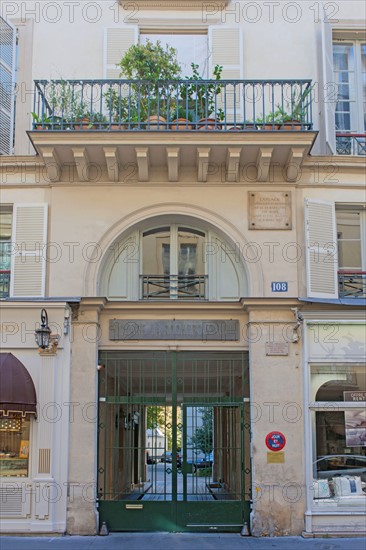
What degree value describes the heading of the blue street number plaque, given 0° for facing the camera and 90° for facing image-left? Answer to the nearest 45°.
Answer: approximately 0°

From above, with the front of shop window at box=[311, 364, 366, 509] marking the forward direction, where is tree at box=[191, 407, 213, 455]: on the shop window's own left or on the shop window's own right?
on the shop window's own right

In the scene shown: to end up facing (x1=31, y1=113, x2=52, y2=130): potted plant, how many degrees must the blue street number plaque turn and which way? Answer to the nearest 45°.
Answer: approximately 90° to its right

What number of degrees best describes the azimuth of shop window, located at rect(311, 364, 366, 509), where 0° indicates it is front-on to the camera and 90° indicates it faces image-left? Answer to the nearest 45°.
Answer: approximately 0°

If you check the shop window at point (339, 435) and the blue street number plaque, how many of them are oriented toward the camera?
2
